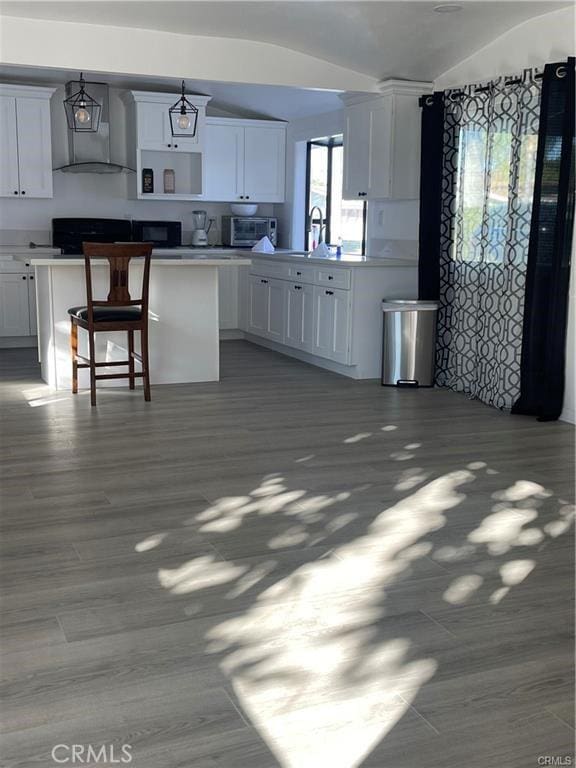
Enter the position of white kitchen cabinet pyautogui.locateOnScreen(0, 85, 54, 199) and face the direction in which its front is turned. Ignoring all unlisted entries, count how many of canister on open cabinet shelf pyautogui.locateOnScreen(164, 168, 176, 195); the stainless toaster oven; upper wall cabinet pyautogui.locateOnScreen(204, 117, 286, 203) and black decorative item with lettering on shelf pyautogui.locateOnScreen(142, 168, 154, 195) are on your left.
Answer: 4

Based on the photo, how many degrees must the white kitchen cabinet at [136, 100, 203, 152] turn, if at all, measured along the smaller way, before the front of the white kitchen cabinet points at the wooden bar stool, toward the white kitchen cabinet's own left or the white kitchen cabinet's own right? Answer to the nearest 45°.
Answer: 0° — it already faces it

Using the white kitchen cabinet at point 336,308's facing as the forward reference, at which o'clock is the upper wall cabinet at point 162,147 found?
The upper wall cabinet is roughly at 3 o'clock from the white kitchen cabinet.

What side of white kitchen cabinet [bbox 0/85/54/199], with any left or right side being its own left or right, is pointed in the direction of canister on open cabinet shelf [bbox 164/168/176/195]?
left
